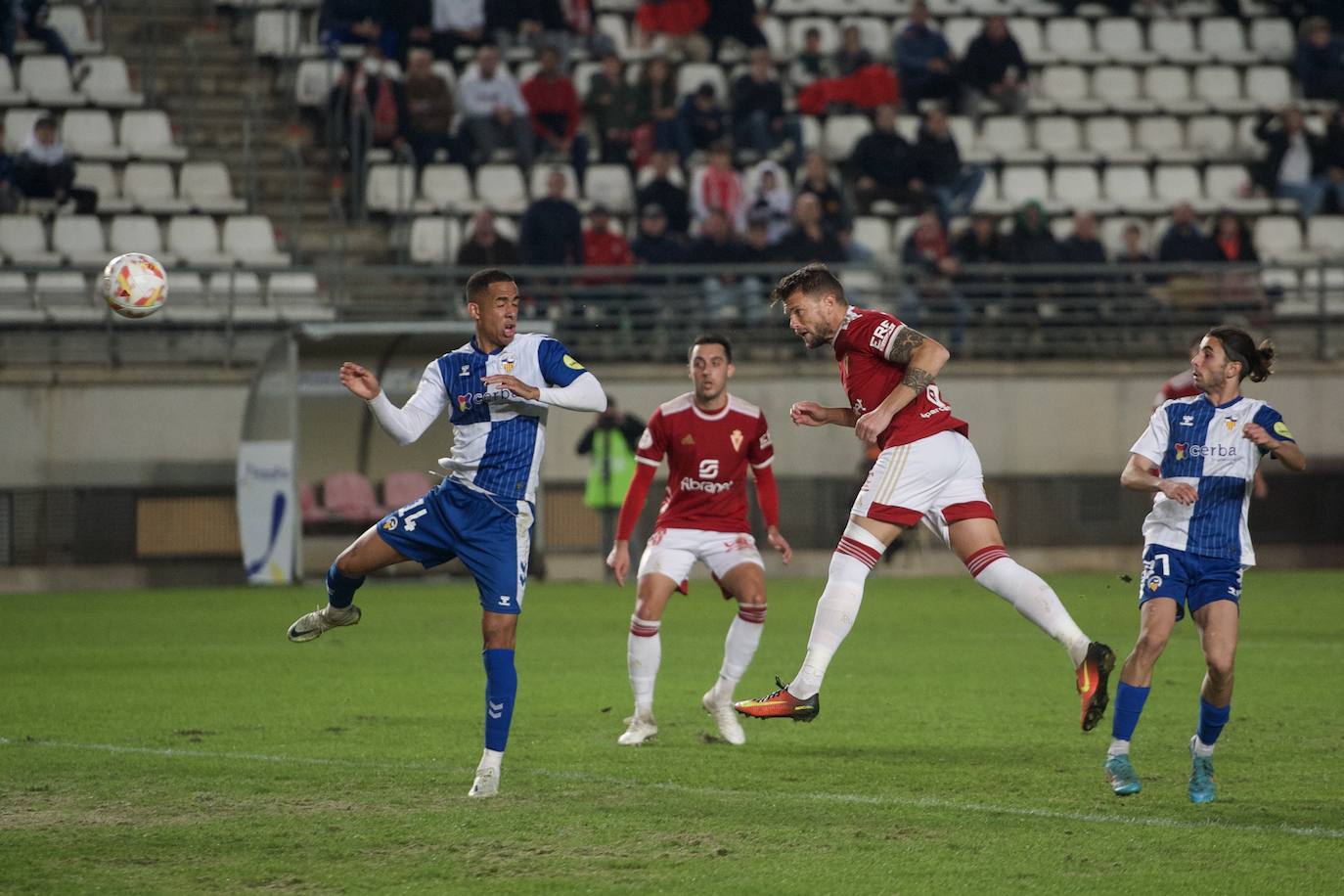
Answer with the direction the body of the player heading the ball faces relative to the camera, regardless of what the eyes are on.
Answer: to the viewer's left

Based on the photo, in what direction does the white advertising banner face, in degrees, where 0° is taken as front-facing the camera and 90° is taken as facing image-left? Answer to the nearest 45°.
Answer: approximately 0°

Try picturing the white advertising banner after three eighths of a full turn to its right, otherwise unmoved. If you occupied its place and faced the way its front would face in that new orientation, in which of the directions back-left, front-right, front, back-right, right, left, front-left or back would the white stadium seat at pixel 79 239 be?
front

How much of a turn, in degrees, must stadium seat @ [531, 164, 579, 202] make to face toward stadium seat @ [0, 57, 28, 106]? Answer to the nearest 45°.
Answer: approximately 90° to its right

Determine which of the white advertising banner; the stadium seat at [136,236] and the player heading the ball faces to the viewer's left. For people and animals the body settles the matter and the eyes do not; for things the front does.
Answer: the player heading the ball

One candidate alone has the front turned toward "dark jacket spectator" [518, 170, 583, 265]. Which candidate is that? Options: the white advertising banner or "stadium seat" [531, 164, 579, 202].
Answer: the stadium seat
